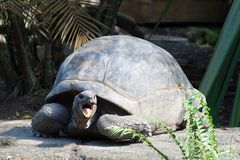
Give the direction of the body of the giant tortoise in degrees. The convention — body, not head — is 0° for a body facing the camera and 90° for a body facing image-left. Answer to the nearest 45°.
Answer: approximately 45°
